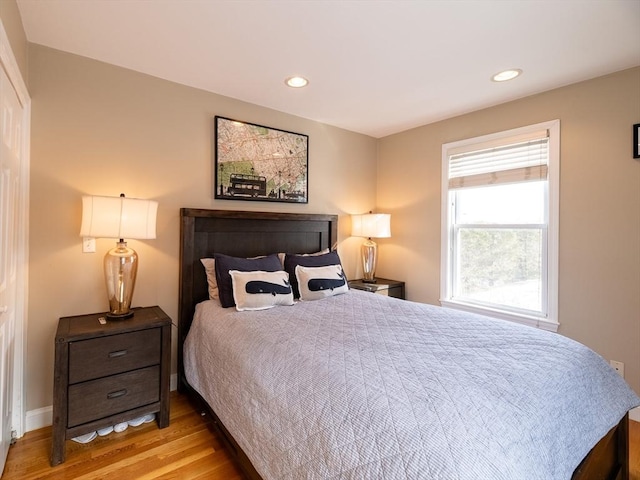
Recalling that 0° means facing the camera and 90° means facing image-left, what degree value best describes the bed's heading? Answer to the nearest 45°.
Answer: approximately 315°

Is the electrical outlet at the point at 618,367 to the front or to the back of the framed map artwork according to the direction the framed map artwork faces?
to the front

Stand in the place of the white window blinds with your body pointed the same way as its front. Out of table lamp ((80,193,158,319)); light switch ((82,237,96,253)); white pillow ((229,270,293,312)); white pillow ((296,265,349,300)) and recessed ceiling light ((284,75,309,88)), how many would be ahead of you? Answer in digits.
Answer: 5

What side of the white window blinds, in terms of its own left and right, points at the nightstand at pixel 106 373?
front

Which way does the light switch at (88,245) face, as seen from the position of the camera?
facing the viewer

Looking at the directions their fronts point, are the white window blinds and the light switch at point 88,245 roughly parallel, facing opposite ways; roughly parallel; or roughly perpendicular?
roughly perpendicular

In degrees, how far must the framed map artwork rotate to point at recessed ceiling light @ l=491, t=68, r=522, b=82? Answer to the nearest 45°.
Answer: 0° — it already faces it

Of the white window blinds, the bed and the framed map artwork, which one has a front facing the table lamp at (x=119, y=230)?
the white window blinds

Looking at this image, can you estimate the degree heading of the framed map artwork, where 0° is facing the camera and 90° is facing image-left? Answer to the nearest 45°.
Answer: approximately 315°

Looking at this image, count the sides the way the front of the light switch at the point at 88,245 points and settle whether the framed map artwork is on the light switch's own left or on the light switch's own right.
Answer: on the light switch's own left

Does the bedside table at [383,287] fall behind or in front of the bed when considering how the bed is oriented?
behind

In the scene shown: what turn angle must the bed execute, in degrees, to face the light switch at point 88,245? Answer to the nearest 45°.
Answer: approximately 135° to its right

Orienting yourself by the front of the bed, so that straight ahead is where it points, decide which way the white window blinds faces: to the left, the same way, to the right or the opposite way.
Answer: to the right

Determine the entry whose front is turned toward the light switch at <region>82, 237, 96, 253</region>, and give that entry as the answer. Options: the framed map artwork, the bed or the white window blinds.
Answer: the white window blinds

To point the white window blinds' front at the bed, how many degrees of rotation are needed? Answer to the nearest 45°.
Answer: approximately 45° to its left

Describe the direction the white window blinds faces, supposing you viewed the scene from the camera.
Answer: facing the viewer and to the left of the viewer
